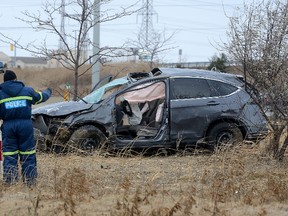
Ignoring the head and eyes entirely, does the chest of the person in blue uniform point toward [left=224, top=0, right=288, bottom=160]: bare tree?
no

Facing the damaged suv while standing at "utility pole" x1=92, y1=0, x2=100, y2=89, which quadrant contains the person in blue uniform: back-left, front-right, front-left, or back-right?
front-right

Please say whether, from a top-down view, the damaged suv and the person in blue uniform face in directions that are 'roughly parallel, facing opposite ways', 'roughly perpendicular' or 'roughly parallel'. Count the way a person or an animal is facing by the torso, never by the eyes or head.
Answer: roughly perpendicular

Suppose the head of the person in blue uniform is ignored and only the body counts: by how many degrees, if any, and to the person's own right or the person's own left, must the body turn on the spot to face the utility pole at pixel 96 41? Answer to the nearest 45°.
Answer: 0° — they already face it

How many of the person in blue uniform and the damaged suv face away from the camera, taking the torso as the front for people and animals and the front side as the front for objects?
1

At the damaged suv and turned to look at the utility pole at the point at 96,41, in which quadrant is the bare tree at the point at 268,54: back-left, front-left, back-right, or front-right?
back-right

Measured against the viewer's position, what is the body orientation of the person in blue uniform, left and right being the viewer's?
facing away from the viewer

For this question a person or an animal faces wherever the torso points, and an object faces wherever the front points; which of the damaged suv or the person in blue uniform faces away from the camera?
the person in blue uniform

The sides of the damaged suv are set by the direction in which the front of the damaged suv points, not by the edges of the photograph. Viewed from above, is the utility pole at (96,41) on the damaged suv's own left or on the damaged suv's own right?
on the damaged suv's own right

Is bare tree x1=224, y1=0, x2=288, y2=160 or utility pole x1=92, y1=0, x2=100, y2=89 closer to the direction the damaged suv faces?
the utility pole

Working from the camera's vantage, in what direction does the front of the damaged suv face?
facing to the left of the viewer

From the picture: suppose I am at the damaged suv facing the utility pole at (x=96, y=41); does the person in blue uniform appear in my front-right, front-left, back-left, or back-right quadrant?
back-left

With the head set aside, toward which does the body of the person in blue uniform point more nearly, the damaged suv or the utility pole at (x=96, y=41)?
the utility pole

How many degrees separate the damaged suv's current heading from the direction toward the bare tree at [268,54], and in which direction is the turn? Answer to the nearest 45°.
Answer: approximately 135° to its left

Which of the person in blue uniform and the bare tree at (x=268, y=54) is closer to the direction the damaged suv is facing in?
the person in blue uniform
